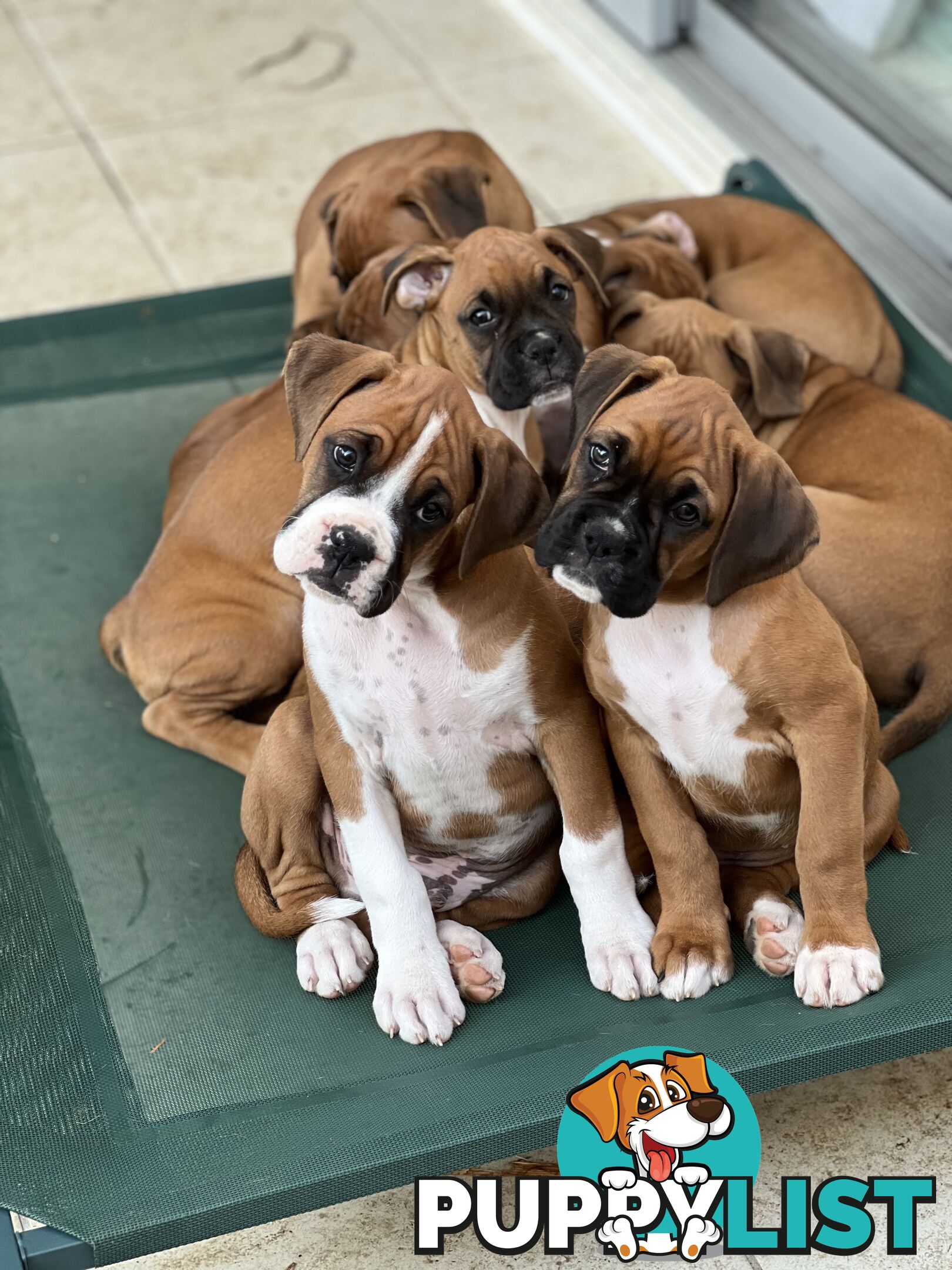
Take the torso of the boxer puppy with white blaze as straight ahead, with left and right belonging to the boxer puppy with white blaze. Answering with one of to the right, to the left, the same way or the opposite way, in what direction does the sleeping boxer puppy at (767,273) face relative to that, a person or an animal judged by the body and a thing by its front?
to the right

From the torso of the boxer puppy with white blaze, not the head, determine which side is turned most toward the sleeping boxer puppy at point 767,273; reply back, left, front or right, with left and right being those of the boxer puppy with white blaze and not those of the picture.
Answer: back

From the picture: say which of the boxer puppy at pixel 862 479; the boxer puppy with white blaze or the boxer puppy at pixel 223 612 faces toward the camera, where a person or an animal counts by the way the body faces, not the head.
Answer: the boxer puppy with white blaze

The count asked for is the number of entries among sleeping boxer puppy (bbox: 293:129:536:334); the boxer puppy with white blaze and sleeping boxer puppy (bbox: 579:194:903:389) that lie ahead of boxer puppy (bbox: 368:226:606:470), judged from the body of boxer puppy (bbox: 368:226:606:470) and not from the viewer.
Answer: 1

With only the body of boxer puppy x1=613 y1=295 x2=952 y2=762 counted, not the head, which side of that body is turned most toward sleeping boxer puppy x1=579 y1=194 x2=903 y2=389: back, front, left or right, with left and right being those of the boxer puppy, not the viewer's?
front

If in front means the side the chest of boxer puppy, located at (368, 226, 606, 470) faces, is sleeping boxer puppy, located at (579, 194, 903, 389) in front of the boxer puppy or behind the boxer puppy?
behind

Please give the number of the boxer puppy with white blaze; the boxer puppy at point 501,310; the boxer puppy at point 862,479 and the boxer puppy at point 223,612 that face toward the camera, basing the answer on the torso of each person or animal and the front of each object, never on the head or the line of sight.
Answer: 2

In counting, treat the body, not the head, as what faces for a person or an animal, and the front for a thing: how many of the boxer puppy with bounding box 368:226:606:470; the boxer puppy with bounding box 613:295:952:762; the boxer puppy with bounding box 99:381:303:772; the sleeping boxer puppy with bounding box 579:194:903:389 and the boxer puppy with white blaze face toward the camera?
2

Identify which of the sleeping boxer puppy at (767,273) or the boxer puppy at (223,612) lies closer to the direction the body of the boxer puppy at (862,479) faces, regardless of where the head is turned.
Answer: the sleeping boxer puppy

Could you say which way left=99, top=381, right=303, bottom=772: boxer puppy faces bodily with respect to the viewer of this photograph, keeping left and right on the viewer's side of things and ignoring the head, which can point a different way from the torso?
facing away from the viewer and to the right of the viewer

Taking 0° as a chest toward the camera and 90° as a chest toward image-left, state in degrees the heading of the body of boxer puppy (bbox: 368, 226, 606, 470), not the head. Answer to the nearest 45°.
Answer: approximately 0°

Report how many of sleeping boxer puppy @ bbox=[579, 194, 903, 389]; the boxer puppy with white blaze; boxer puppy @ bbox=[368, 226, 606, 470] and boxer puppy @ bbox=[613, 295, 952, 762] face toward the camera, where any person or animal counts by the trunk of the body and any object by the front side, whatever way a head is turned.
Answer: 2

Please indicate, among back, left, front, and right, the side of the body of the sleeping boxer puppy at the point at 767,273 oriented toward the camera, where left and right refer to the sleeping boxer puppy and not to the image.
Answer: left

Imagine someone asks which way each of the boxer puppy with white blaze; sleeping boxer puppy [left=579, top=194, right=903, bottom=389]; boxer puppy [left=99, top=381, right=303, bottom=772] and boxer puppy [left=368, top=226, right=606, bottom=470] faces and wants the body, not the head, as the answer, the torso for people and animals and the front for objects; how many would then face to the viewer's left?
1

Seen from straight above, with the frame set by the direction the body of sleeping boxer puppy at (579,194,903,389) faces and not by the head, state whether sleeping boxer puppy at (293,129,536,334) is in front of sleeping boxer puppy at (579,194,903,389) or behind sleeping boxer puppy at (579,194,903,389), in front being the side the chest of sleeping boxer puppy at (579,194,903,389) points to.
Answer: in front

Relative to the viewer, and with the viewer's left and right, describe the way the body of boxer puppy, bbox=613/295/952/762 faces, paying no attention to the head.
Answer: facing away from the viewer and to the left of the viewer
